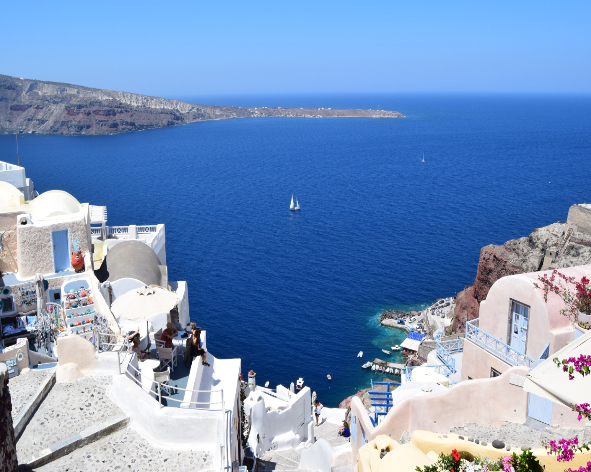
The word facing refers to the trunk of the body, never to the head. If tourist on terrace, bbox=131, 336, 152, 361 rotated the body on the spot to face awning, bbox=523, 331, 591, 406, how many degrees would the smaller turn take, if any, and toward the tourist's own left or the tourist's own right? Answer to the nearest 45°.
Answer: approximately 45° to the tourist's own right

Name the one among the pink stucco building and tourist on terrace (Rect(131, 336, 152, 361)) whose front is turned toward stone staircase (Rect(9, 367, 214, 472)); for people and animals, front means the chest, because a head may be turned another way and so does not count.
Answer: the pink stucco building

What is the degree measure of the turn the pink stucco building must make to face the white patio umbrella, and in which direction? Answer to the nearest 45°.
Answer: approximately 45° to its right

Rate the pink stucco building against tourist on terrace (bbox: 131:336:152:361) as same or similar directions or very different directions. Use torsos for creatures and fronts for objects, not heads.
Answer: very different directions
